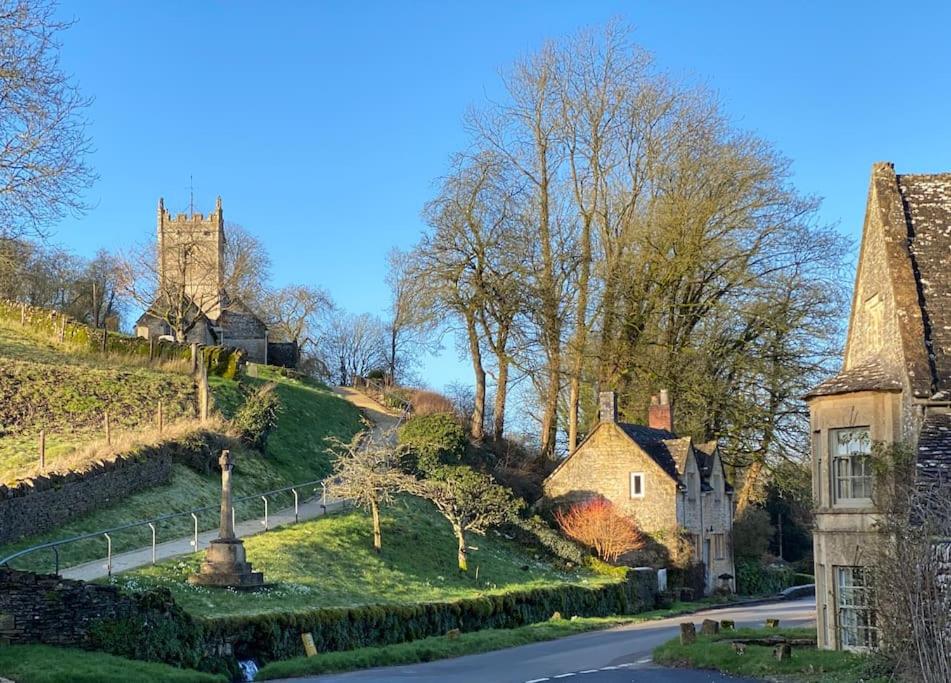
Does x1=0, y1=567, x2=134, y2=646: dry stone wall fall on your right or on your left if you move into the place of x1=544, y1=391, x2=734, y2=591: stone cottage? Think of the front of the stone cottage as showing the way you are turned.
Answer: on your right

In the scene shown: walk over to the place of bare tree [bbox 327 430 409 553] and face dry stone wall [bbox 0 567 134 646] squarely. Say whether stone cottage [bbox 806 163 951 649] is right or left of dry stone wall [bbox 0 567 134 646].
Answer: left

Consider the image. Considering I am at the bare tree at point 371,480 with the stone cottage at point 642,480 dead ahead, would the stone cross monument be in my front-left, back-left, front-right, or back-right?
back-right

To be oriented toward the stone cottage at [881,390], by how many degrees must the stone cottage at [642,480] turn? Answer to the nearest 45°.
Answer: approximately 90° to its right

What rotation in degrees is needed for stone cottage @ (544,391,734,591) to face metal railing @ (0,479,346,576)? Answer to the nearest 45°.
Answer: approximately 135° to its right

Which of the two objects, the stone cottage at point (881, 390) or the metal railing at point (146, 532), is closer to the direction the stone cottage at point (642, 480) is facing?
the stone cottage

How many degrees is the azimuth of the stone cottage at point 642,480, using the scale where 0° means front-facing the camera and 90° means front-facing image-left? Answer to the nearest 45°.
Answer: approximately 270°

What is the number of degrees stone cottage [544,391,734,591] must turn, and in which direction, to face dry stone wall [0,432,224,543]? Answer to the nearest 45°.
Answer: approximately 135° to its right
